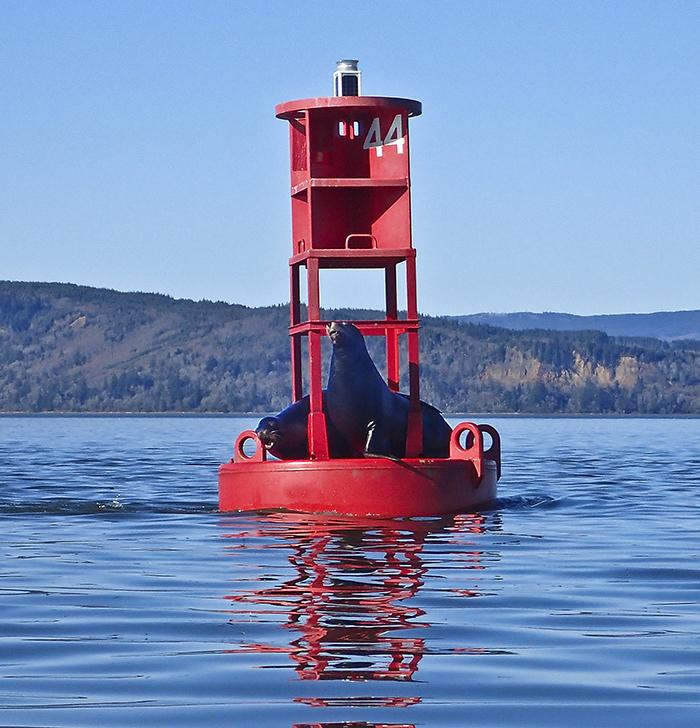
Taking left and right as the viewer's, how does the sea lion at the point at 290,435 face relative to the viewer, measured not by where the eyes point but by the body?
facing the viewer and to the left of the viewer
